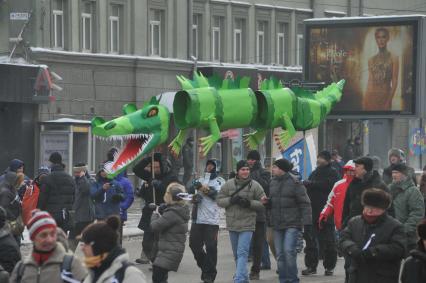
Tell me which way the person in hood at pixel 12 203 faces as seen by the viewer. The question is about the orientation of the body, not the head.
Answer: to the viewer's right

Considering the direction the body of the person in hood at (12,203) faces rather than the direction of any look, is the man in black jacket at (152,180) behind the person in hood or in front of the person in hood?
in front

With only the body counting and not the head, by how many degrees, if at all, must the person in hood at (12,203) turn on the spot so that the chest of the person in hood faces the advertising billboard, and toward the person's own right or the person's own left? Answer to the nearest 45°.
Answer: approximately 45° to the person's own left

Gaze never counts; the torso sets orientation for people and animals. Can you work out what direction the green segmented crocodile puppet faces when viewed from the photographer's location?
facing the viewer and to the left of the viewer
